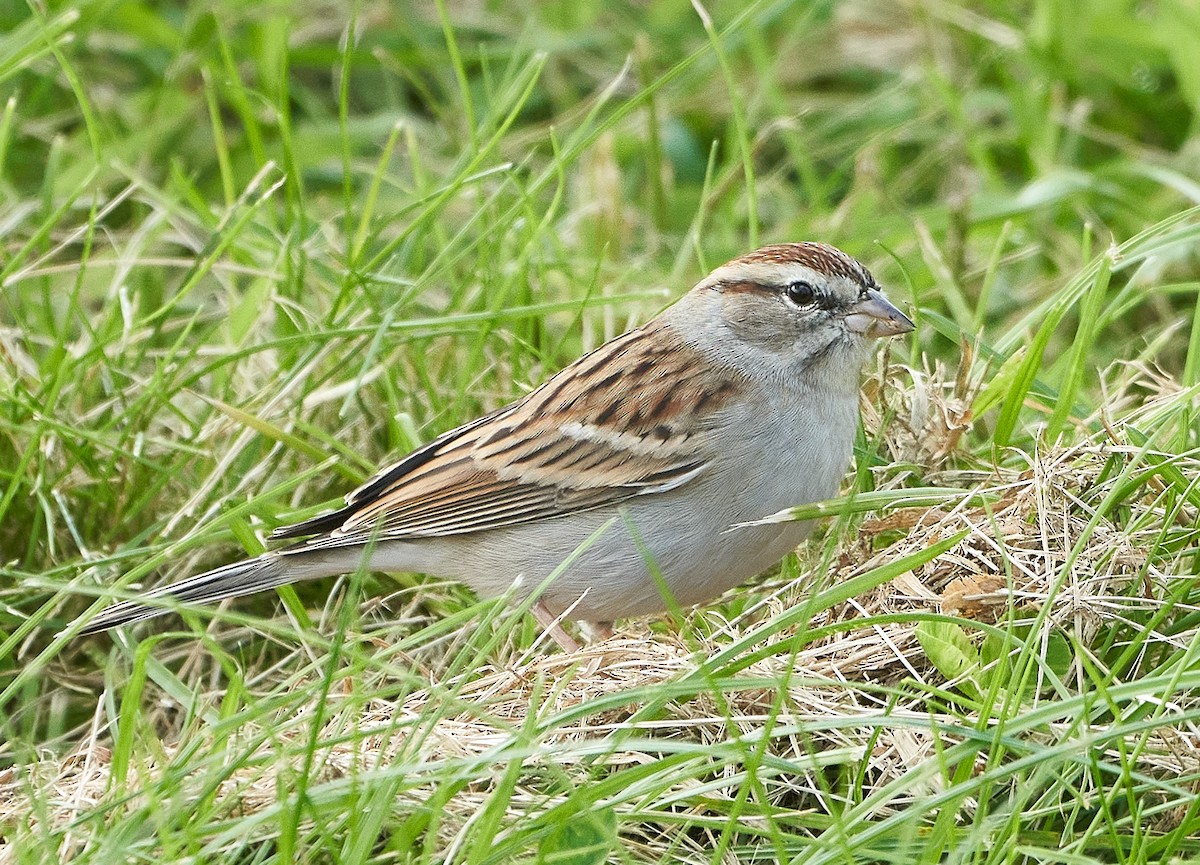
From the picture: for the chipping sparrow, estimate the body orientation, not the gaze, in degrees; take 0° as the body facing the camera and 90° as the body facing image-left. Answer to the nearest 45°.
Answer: approximately 270°
